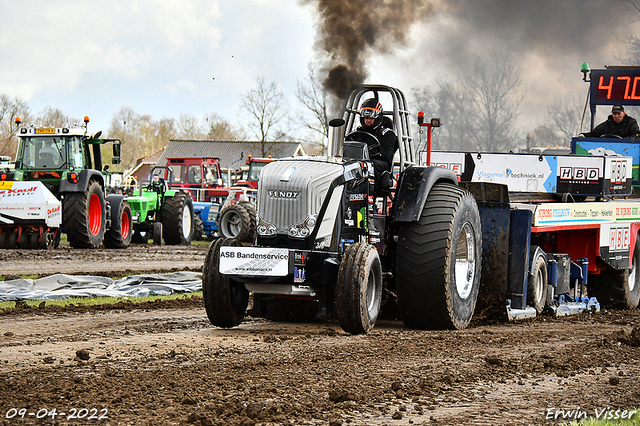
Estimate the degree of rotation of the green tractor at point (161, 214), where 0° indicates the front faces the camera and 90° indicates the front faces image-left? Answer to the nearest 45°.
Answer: approximately 45°

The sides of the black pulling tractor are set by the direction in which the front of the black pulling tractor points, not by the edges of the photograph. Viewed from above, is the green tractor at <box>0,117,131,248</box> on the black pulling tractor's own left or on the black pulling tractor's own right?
on the black pulling tractor's own right

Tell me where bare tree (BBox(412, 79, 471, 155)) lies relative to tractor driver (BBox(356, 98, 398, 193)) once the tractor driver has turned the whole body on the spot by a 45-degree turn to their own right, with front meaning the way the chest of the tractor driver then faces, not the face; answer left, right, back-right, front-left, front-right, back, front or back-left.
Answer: right
